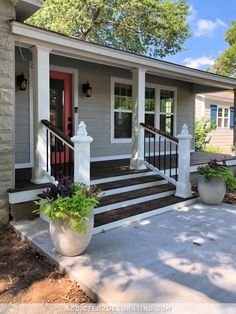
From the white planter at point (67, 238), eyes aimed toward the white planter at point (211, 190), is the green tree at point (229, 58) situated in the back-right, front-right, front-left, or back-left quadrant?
front-left

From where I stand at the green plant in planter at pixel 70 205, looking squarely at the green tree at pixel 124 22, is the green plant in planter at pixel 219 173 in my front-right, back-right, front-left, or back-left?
front-right

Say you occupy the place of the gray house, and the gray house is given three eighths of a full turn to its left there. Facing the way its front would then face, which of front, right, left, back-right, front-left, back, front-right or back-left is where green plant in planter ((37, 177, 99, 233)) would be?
back

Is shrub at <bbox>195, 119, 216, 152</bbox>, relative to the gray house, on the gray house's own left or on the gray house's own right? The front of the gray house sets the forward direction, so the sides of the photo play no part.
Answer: on the gray house's own left

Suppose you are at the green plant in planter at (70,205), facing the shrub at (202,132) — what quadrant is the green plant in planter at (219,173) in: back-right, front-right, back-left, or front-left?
front-right

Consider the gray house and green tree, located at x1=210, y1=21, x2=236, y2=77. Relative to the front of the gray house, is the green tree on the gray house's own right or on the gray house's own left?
on the gray house's own left

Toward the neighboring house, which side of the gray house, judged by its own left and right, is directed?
left

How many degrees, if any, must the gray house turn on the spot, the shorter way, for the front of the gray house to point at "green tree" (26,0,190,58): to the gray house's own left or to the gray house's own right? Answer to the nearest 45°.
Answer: approximately 135° to the gray house's own left

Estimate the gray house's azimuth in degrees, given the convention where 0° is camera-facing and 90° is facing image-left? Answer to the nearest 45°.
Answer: approximately 315°
